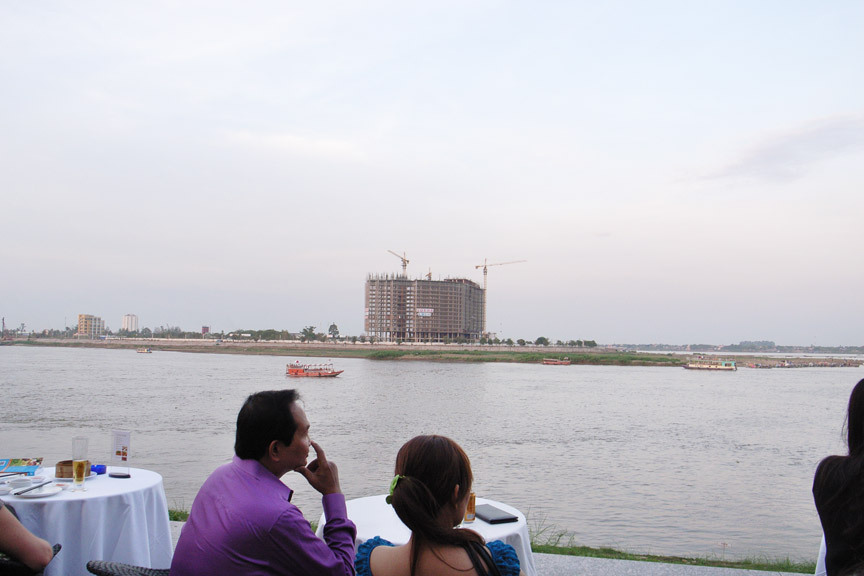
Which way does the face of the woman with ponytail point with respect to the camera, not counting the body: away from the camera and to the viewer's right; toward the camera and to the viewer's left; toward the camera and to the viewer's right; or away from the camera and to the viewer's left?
away from the camera and to the viewer's right

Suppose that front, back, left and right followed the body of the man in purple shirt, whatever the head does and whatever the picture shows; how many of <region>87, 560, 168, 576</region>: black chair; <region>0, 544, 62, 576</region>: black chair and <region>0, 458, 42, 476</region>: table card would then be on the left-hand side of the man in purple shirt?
3

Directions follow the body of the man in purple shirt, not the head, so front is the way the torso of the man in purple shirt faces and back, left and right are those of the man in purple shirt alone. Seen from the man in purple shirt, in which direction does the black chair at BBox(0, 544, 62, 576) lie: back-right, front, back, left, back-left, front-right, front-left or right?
left

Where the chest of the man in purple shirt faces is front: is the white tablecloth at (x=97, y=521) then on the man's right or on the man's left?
on the man's left

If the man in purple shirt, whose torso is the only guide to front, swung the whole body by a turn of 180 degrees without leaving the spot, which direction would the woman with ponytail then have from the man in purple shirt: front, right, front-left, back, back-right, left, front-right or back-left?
left

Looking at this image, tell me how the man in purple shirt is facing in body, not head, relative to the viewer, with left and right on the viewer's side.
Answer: facing away from the viewer and to the right of the viewer

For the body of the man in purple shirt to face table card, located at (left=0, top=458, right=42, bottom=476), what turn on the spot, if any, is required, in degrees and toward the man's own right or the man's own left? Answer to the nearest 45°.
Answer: approximately 90° to the man's own left

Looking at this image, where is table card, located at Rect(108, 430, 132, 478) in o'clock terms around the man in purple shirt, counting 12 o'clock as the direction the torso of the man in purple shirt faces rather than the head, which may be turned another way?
The table card is roughly at 10 o'clock from the man in purple shirt.

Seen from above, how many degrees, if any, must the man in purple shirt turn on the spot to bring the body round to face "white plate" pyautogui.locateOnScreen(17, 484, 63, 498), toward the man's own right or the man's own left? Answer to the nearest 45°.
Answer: approximately 90° to the man's own left

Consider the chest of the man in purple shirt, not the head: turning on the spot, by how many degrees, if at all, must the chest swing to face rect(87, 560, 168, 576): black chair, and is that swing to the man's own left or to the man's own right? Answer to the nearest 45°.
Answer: approximately 90° to the man's own left

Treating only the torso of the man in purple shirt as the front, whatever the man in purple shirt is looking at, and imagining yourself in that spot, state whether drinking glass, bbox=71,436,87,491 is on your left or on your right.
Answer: on your left
